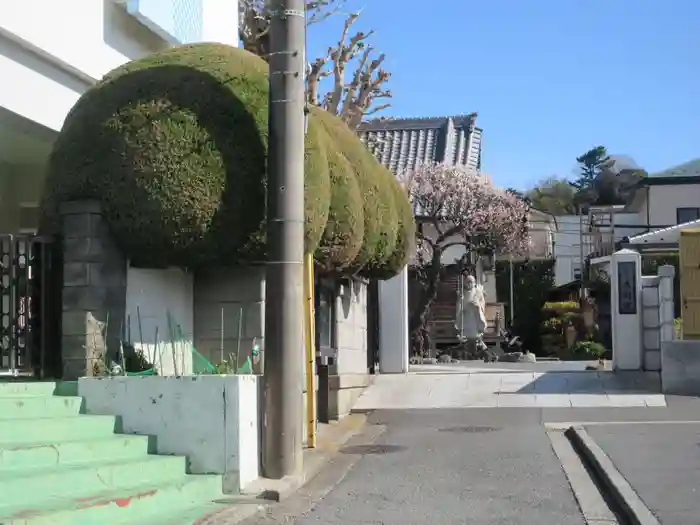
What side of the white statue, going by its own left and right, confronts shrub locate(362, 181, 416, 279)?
front

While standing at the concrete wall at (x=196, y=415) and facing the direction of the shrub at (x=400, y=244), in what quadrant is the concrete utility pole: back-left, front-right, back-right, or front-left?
front-right

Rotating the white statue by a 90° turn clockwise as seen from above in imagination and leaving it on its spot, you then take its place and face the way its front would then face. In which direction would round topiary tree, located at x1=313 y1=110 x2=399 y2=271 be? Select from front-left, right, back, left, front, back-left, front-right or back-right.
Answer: left

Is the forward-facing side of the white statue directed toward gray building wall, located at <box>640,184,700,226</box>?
no

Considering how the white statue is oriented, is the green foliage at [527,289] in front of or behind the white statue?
behind

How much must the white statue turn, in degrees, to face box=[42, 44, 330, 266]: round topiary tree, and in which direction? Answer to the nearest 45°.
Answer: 0° — it already faces it

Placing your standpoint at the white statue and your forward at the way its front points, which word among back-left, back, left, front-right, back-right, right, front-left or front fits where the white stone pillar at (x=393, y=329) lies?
front

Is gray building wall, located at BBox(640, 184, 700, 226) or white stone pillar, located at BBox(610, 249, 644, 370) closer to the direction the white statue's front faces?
the white stone pillar

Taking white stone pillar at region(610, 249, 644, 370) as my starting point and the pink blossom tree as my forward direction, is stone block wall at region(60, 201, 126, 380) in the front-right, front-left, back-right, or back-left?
back-left

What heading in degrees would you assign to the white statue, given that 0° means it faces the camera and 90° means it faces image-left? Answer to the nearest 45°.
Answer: approximately 0°

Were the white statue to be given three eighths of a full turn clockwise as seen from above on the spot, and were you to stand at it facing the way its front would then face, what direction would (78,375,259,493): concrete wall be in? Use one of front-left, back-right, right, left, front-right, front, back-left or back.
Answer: back-left

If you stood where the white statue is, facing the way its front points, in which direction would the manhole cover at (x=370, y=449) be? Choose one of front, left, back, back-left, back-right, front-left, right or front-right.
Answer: front

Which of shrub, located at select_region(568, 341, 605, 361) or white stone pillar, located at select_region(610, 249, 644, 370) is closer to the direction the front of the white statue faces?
the white stone pillar

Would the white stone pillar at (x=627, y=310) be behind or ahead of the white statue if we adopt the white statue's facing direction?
ahead

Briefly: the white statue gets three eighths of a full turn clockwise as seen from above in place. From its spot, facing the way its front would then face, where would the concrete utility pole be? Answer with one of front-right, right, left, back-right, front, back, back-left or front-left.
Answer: back-left

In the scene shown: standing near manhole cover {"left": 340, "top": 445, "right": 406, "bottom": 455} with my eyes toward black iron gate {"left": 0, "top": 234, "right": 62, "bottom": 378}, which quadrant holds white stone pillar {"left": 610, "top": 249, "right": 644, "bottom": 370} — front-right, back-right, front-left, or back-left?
back-right

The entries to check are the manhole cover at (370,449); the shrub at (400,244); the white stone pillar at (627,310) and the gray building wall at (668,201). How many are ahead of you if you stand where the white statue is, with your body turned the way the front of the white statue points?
3

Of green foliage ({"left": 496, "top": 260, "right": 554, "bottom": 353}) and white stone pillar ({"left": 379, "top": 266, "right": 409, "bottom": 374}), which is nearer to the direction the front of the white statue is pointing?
the white stone pillar
